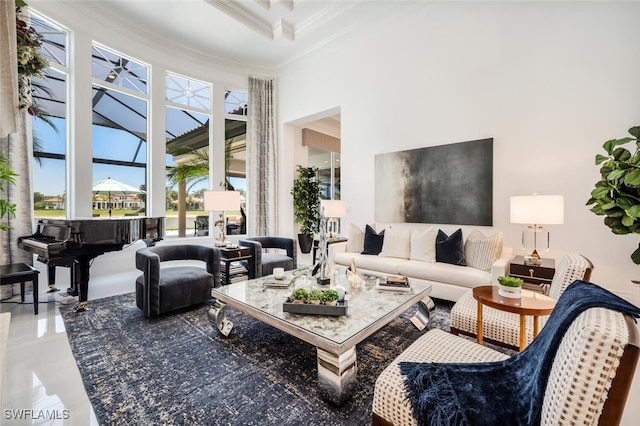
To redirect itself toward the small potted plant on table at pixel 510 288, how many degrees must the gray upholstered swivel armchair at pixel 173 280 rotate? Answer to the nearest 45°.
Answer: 0° — it already faces it

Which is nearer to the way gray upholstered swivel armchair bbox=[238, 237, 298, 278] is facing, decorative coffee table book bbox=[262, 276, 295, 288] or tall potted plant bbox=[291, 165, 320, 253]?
the decorative coffee table book

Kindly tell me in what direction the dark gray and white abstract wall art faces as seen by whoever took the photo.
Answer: facing the viewer and to the left of the viewer

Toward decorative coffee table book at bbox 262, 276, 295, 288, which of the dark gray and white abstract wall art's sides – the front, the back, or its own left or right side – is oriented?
front

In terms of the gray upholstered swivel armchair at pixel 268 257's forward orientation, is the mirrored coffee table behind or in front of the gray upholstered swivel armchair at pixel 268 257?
in front

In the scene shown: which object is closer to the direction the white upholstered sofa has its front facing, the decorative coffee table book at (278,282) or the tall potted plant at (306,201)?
the decorative coffee table book

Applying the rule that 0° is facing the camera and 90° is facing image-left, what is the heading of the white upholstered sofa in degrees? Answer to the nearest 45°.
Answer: approximately 45°

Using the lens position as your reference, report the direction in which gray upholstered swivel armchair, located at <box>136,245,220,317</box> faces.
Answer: facing the viewer and to the right of the viewer

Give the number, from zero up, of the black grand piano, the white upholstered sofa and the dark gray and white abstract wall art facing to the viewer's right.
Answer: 0

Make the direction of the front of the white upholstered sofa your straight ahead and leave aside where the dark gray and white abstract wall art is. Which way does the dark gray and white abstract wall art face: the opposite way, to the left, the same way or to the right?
the same way

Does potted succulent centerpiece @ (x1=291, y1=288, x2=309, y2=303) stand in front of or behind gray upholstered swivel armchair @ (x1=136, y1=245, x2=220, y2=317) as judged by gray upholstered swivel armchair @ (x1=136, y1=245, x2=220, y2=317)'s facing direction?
in front

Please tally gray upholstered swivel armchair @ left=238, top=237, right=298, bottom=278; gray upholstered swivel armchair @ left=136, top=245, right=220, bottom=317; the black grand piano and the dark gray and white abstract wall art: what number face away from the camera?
0

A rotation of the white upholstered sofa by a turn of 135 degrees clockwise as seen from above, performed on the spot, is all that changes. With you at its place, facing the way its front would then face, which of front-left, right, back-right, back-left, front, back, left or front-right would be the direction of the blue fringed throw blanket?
back

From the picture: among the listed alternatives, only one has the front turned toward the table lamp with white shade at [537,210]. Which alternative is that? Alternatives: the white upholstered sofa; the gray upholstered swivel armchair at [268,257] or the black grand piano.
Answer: the gray upholstered swivel armchair
